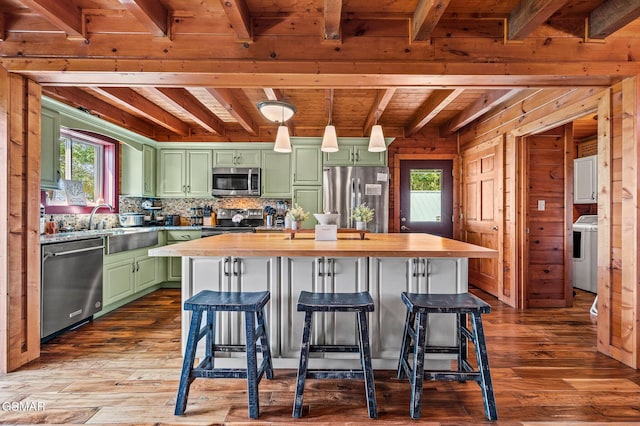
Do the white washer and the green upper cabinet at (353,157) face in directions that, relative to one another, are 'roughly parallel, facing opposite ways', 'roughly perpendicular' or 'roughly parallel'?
roughly perpendicular

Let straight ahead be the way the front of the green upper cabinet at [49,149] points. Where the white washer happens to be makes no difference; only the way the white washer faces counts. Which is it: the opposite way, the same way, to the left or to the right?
the opposite way

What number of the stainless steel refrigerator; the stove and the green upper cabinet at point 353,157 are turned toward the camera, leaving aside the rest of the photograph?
3

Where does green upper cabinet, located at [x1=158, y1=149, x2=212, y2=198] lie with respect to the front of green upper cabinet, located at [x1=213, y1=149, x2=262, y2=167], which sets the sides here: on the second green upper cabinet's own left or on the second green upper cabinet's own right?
on the second green upper cabinet's own right

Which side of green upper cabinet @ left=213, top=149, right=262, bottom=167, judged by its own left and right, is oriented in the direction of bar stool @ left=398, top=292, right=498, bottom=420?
front

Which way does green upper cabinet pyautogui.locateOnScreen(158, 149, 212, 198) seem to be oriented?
toward the camera

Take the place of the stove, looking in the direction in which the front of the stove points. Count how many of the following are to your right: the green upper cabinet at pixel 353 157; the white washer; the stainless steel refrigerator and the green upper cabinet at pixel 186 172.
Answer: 1

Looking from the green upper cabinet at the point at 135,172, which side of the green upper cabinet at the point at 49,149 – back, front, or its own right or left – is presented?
left

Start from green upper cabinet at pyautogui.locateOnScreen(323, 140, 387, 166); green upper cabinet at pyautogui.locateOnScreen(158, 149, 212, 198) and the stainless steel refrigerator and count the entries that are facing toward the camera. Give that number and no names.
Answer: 3

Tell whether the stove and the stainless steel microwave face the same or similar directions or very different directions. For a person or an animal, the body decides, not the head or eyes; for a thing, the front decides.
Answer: same or similar directions

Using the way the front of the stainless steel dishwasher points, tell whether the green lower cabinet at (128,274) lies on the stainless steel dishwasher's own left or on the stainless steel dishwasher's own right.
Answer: on the stainless steel dishwasher's own left

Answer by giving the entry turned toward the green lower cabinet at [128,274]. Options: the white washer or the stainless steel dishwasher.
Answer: the white washer

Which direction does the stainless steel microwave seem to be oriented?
toward the camera

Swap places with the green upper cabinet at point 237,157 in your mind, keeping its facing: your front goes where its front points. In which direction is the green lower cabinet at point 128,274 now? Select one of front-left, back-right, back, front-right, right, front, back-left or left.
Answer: front-right

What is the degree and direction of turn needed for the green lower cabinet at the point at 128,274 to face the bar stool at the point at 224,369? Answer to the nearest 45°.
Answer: approximately 45° to its right

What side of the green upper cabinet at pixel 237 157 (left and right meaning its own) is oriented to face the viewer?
front

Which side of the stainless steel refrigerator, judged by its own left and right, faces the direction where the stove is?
right

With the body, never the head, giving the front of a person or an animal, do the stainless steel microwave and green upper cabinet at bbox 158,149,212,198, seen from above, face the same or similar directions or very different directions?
same or similar directions

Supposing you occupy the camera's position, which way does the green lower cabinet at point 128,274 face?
facing the viewer and to the right of the viewer

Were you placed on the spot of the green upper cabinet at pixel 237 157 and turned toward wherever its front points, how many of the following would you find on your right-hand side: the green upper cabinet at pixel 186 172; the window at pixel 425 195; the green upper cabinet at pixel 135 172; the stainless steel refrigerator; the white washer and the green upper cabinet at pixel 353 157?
2
